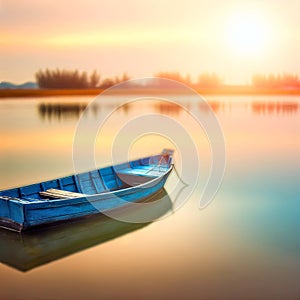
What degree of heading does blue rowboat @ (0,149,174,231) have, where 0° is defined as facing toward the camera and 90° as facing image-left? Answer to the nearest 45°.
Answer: approximately 225°
